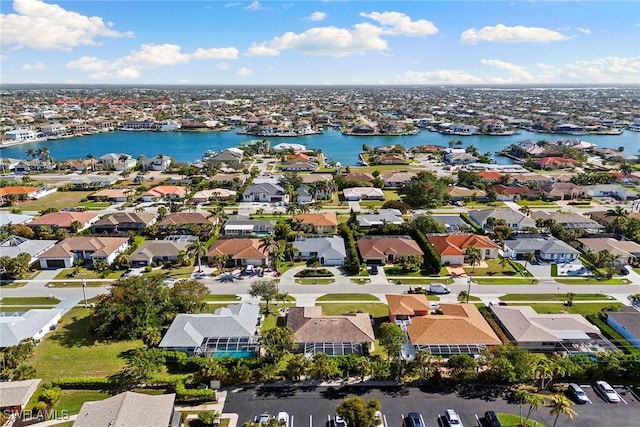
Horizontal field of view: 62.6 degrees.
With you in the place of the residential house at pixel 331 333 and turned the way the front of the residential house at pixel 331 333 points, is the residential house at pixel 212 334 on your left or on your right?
on your left

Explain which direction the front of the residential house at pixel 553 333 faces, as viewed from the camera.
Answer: facing away from the viewer

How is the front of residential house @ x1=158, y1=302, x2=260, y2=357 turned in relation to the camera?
facing away from the viewer

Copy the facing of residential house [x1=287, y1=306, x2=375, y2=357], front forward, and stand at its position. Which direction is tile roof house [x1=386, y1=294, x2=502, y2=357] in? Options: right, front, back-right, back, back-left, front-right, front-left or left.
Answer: right

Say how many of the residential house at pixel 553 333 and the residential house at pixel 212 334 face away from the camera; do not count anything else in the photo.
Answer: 2

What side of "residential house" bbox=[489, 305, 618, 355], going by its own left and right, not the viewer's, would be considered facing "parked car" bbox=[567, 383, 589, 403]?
back

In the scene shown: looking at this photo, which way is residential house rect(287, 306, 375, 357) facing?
away from the camera

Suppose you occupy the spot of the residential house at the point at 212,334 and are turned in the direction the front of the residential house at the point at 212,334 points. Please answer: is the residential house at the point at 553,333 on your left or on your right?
on your right

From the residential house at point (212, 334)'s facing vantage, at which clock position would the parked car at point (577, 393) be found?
The parked car is roughly at 4 o'clock from the residential house.

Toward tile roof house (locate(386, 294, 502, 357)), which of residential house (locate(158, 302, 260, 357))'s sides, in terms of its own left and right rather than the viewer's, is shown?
right
